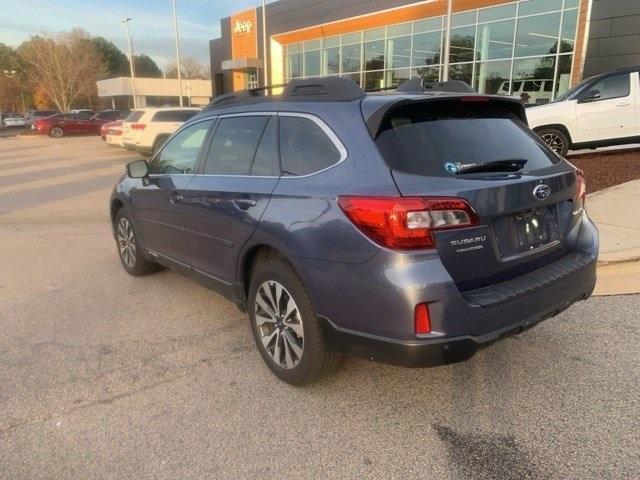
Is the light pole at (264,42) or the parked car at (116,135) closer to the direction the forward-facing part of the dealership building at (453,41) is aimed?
the parked car

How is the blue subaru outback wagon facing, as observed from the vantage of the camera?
facing away from the viewer and to the left of the viewer

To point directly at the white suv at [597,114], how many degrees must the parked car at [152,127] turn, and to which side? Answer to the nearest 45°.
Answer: approximately 90° to its right

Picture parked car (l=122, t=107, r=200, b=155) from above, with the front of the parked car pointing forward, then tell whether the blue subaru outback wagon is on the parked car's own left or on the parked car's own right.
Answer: on the parked car's own right

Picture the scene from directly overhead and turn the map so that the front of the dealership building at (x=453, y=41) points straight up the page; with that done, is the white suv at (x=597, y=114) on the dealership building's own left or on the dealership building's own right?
on the dealership building's own left

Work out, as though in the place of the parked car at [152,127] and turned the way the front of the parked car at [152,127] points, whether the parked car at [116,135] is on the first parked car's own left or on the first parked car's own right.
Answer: on the first parked car's own left

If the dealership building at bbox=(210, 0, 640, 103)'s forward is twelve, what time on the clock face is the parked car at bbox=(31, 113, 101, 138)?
The parked car is roughly at 2 o'clock from the dealership building.

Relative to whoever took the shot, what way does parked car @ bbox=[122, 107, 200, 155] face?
facing away from the viewer and to the right of the viewer

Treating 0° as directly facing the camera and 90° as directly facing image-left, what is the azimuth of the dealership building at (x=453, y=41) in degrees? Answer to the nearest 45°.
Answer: approximately 45°

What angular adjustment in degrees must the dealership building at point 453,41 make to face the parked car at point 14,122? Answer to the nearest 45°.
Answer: approximately 90° to its right

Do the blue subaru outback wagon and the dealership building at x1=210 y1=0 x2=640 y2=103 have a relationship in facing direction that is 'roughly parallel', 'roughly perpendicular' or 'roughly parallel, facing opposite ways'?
roughly perpendicular

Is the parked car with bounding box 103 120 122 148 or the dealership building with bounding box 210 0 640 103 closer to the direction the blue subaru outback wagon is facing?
the parked car
